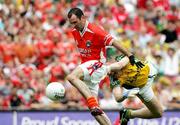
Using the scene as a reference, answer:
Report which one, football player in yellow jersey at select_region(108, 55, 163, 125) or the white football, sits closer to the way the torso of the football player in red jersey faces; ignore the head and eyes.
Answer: the white football

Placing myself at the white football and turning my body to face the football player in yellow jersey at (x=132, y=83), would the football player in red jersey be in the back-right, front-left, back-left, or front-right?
front-right

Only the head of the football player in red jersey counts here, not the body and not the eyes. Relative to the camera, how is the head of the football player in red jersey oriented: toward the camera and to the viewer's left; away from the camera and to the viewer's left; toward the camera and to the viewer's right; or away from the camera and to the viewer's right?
toward the camera and to the viewer's left

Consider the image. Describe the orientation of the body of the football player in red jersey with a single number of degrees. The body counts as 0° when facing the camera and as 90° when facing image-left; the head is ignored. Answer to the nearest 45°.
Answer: approximately 45°

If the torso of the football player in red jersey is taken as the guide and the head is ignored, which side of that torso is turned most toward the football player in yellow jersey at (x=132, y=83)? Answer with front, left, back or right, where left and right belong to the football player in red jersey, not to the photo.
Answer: back
